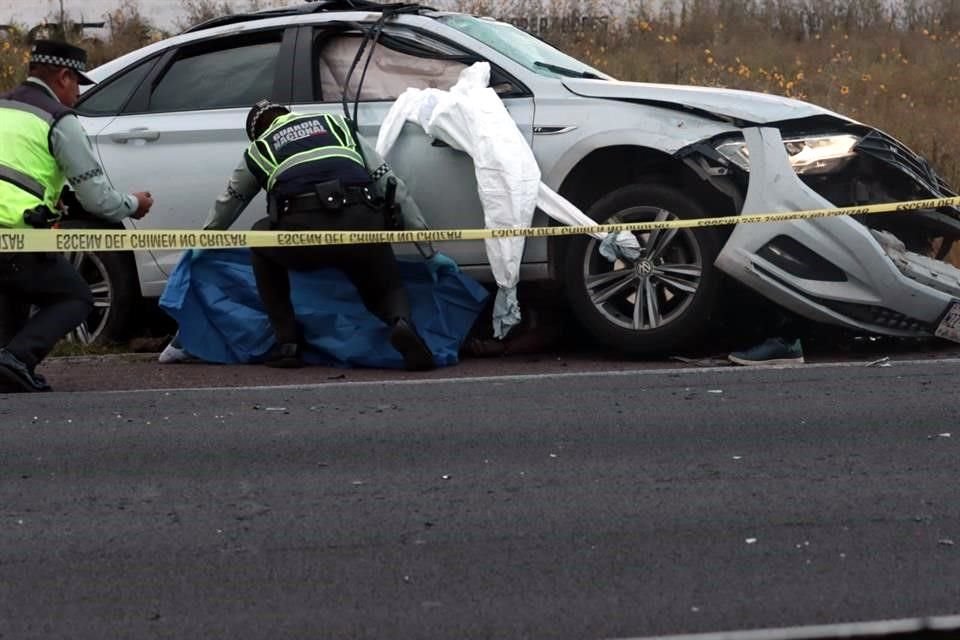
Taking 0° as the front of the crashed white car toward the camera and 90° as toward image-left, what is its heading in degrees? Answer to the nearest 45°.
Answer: approximately 270°

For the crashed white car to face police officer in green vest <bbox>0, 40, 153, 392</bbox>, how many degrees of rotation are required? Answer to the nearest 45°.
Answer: approximately 180°
